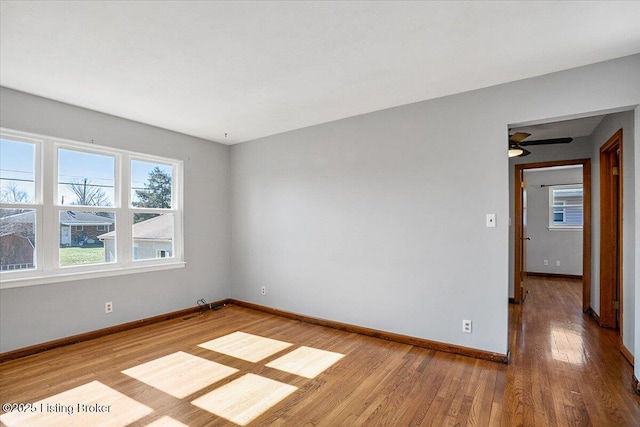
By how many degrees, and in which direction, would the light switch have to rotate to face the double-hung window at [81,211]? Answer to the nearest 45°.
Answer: approximately 90° to its right

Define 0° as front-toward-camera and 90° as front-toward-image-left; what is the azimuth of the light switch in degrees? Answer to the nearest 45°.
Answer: approximately 0°

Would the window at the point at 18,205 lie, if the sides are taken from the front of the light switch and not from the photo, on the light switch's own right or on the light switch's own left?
on the light switch's own right

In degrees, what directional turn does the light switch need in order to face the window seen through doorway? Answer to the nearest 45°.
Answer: approximately 180°

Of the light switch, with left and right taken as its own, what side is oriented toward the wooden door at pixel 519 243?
back

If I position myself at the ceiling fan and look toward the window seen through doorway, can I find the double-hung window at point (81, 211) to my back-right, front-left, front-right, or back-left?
back-left

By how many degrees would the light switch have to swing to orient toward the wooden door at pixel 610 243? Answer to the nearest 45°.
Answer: approximately 135° to its left

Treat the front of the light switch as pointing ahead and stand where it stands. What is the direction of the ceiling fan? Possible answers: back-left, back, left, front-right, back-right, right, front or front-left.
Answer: back
